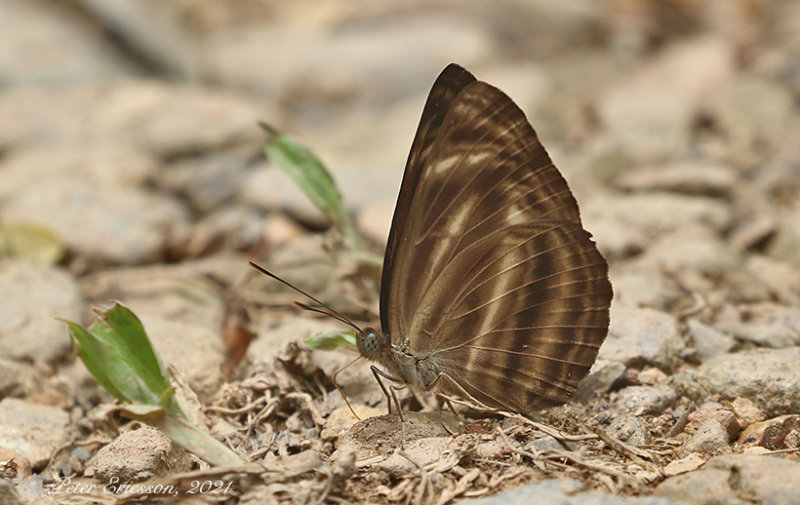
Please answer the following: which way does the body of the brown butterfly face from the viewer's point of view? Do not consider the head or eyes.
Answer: to the viewer's left

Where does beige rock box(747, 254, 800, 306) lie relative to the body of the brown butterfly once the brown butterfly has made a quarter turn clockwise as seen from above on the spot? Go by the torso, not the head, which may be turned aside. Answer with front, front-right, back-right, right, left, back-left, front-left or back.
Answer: front-right

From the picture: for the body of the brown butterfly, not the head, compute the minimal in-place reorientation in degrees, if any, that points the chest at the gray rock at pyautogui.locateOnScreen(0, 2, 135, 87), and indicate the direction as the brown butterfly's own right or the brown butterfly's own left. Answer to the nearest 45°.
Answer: approximately 45° to the brown butterfly's own right

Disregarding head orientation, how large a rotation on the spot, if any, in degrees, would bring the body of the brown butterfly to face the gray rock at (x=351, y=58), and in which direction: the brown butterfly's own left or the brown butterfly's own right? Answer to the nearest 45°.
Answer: approximately 90° to the brown butterfly's own right

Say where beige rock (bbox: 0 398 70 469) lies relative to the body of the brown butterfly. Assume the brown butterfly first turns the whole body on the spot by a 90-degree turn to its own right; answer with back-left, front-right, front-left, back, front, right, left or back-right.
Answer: left

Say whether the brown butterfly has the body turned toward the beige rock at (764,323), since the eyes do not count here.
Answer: no

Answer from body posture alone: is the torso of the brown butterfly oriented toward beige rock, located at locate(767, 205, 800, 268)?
no

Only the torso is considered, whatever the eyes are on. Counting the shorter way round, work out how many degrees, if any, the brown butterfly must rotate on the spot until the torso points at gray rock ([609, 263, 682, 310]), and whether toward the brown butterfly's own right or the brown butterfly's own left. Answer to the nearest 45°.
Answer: approximately 135° to the brown butterfly's own right

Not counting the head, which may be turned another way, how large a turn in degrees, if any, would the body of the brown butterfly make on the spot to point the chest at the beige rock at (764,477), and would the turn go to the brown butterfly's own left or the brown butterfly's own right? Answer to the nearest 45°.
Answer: approximately 135° to the brown butterfly's own left

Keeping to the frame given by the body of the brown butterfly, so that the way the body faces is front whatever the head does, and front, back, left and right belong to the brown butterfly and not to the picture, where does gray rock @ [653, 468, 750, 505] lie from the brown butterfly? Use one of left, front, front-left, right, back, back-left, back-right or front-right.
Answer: back-left

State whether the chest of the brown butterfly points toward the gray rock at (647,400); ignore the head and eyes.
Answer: no

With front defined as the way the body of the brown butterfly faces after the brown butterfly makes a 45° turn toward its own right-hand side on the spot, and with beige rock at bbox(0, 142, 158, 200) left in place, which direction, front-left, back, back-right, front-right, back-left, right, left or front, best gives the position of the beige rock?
front

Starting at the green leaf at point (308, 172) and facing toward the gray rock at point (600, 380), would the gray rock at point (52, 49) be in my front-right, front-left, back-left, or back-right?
back-left

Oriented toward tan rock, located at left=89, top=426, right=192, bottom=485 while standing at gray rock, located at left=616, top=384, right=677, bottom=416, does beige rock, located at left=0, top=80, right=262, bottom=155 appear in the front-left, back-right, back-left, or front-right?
front-right
